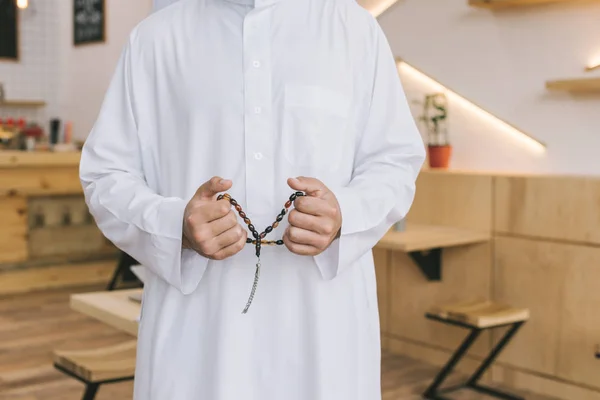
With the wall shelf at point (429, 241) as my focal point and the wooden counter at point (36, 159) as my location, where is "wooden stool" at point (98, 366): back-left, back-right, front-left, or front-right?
front-right

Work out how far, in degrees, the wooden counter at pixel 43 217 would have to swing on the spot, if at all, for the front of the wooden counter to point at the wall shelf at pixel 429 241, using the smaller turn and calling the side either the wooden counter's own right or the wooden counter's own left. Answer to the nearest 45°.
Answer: approximately 45° to the wooden counter's own left

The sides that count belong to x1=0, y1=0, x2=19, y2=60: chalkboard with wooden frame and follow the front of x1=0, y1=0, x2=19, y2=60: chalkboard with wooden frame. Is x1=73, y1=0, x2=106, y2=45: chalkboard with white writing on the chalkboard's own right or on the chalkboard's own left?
on the chalkboard's own left

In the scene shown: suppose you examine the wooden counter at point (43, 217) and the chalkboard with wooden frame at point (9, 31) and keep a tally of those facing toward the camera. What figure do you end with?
2

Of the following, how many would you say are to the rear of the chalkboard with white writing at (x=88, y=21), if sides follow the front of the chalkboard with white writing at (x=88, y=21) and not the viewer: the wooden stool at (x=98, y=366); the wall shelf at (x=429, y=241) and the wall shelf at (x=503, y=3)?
0

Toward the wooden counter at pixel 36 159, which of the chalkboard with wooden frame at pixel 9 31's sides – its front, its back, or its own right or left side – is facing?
front

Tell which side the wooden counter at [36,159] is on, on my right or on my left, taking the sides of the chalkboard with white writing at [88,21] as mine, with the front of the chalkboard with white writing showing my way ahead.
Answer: on my right

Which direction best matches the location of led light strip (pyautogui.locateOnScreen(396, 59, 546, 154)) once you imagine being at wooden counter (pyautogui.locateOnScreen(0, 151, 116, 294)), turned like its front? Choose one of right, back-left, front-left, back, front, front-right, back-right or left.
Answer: front-left

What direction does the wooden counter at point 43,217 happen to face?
toward the camera
